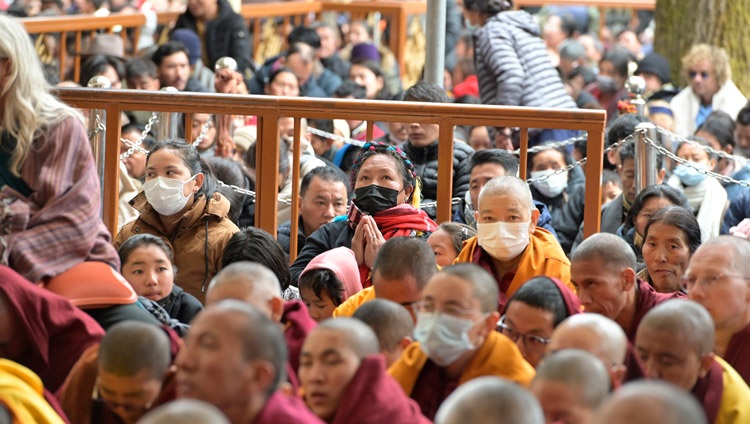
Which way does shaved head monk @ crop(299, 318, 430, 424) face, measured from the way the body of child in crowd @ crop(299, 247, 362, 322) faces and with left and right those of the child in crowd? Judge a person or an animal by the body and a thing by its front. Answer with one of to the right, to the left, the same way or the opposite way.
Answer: the same way

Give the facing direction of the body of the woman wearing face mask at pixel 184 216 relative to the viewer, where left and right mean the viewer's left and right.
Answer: facing the viewer and to the left of the viewer

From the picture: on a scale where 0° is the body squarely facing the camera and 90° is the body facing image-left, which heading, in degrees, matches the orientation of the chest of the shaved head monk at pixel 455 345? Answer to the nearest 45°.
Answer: approximately 45°

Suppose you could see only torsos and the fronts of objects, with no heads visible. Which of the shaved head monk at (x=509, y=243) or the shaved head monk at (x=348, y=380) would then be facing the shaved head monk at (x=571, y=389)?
the shaved head monk at (x=509, y=243)

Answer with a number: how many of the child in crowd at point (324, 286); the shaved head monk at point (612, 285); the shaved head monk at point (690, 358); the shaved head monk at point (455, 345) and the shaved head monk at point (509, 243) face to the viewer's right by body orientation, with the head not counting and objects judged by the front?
0

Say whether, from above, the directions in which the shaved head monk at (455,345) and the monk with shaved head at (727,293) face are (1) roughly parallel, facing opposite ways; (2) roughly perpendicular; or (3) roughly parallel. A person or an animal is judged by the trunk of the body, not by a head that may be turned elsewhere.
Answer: roughly parallel

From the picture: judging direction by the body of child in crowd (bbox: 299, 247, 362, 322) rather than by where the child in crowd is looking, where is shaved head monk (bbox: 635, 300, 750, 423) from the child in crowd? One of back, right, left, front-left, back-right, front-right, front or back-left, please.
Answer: left

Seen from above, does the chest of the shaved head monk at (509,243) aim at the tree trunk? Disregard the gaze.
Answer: no

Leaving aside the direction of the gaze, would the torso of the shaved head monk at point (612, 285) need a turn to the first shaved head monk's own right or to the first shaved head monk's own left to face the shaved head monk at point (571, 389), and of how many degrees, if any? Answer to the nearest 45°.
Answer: approximately 45° to the first shaved head monk's own left

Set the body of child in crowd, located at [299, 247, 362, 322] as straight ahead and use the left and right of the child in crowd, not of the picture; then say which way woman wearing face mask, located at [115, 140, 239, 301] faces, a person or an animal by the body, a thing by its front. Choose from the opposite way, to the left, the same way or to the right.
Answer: the same way

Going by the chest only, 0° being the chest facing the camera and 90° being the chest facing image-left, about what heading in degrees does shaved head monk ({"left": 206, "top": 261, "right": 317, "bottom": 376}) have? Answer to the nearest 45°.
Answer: approximately 45°

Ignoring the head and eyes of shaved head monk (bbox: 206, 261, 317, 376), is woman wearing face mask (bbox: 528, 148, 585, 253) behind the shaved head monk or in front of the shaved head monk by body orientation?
behind

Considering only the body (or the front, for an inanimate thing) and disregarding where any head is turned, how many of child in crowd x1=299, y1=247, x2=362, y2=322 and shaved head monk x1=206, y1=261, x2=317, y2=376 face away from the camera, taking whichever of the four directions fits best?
0

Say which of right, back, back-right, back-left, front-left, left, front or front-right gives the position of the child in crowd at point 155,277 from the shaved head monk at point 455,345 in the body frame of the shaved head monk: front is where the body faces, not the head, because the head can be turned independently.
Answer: right

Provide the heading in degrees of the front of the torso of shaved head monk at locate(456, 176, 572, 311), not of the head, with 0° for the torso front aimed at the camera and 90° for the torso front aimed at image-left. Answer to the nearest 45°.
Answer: approximately 0°

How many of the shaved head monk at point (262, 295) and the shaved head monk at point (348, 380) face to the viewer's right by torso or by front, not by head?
0

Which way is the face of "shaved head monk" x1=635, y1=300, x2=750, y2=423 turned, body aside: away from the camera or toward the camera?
toward the camera

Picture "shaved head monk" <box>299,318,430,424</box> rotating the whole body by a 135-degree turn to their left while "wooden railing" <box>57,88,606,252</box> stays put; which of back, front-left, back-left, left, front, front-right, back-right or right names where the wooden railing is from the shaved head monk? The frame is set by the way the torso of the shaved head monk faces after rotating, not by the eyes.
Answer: left

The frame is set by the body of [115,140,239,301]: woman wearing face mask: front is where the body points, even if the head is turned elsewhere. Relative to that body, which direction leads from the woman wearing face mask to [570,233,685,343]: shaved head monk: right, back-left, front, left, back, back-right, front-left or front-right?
left

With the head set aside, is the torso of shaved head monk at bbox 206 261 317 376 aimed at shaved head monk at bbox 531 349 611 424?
no

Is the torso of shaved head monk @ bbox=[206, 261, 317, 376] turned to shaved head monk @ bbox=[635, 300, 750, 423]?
no
